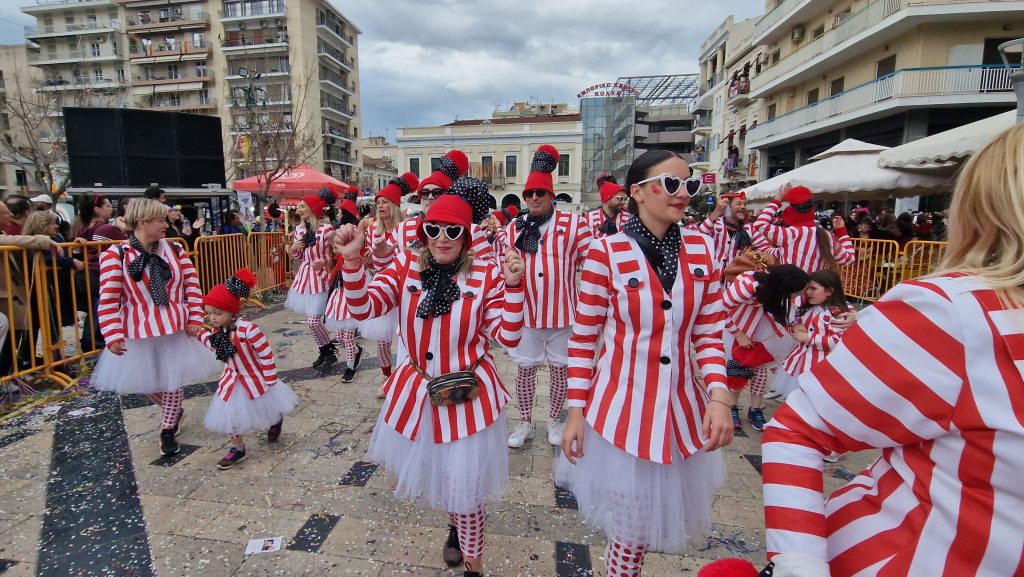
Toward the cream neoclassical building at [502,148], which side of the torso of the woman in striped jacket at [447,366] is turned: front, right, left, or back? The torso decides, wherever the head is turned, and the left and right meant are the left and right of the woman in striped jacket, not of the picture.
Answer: back

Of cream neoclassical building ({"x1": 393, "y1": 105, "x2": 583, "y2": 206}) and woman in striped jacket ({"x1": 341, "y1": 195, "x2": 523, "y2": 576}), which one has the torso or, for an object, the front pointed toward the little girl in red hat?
the cream neoclassical building

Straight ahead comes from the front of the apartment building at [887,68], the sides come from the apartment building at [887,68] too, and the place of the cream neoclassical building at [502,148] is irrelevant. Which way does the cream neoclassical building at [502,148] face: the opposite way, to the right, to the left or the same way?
to the left

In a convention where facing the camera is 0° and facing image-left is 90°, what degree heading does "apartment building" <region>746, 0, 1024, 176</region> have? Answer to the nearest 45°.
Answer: approximately 45°

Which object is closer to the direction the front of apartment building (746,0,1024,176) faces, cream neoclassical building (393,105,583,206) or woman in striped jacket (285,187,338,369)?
the woman in striped jacket

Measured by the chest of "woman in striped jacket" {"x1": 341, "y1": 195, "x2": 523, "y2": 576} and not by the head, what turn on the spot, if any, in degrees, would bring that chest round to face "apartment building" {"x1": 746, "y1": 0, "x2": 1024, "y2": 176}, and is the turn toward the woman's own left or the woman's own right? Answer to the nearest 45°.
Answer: approximately 135° to the woman's own left

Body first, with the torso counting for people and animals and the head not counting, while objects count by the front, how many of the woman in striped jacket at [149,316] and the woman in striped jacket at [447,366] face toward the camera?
2

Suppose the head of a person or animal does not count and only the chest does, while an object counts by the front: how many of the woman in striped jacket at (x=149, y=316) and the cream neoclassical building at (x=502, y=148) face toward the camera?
2

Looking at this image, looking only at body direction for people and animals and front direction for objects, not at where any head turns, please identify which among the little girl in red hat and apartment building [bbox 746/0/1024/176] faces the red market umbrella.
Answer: the apartment building
